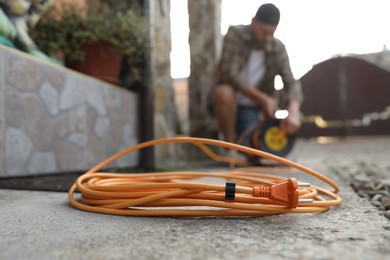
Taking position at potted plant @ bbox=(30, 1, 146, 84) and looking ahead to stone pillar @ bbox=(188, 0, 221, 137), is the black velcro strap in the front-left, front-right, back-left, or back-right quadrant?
back-right

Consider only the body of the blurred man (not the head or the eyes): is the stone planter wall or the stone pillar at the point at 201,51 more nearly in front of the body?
the stone planter wall

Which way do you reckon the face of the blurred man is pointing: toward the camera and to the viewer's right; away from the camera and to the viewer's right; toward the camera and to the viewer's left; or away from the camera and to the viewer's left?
toward the camera and to the viewer's right

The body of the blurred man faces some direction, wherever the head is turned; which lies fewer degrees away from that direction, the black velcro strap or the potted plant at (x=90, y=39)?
the black velcro strap

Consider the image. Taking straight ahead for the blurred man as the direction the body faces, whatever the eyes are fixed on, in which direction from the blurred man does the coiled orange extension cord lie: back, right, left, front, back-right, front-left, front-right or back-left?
front-right

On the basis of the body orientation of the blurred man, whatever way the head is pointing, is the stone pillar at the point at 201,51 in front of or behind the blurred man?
behind

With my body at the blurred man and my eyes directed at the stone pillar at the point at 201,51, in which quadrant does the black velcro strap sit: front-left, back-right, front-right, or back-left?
back-left

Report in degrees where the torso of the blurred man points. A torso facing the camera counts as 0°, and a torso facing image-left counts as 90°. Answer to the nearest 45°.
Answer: approximately 315°

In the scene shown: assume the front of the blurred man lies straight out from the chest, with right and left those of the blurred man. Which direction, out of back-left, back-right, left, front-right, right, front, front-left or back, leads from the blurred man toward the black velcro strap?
front-right

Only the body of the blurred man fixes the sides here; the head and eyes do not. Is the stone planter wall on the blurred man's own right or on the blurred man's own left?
on the blurred man's own right

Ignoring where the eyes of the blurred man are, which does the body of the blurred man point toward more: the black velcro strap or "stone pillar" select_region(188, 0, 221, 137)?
the black velcro strap

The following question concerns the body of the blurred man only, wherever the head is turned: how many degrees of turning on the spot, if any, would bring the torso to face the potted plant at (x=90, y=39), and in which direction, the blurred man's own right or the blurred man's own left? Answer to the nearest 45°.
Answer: approximately 90° to the blurred man's own right

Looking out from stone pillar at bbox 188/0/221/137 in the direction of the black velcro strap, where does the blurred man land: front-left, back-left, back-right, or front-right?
front-left
